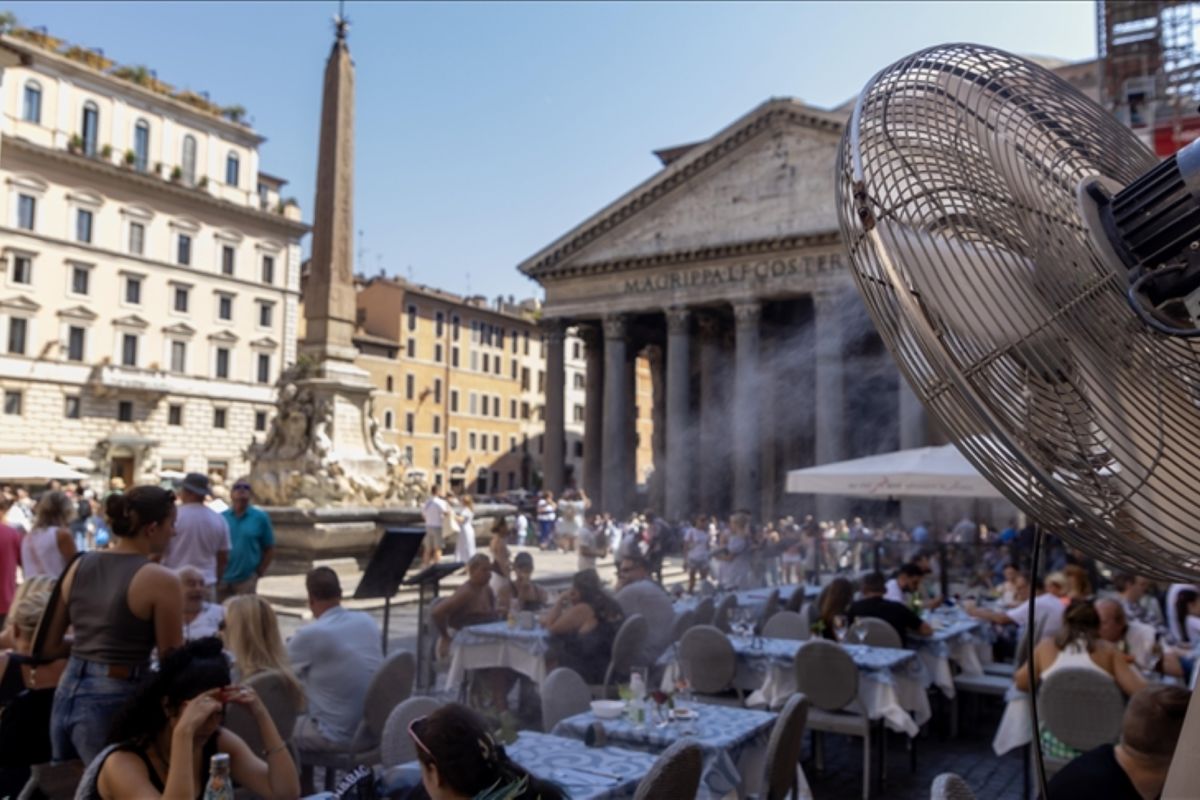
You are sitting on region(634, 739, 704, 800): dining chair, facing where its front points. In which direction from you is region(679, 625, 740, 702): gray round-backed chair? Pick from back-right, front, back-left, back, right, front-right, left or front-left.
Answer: front-right

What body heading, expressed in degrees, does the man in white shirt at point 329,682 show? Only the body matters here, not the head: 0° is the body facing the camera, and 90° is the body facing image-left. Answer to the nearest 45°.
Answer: approximately 135°

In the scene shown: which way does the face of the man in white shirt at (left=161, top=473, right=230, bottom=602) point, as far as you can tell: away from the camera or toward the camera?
away from the camera

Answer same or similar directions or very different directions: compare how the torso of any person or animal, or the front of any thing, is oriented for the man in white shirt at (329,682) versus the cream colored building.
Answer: very different directions

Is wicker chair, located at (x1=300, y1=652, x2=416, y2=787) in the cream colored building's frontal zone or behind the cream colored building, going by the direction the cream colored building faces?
frontal zone

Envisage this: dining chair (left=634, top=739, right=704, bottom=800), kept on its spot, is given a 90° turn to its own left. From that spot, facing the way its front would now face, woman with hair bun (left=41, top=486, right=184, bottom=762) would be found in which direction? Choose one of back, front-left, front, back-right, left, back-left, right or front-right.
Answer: front-right

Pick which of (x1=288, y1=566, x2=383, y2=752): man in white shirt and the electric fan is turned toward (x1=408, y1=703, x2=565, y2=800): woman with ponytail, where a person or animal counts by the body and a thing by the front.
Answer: the electric fan

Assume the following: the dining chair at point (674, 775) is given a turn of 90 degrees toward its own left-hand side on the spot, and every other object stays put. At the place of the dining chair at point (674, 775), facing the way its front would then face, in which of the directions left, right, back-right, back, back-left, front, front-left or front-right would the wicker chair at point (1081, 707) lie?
back

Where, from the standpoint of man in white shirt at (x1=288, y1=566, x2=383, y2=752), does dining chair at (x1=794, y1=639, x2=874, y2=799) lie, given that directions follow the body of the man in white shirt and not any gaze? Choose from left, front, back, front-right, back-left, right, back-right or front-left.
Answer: back-right

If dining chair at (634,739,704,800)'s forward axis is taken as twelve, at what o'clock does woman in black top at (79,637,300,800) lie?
The woman in black top is roughly at 10 o'clock from the dining chair.

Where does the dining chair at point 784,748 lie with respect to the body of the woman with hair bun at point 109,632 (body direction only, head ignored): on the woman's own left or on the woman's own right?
on the woman's own right

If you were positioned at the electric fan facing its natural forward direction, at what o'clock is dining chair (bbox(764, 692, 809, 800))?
The dining chair is roughly at 1 o'clock from the electric fan.

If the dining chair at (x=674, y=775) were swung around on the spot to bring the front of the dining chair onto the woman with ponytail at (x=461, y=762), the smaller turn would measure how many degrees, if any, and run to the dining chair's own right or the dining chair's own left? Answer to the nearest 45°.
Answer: approximately 90° to the dining chair's own left
